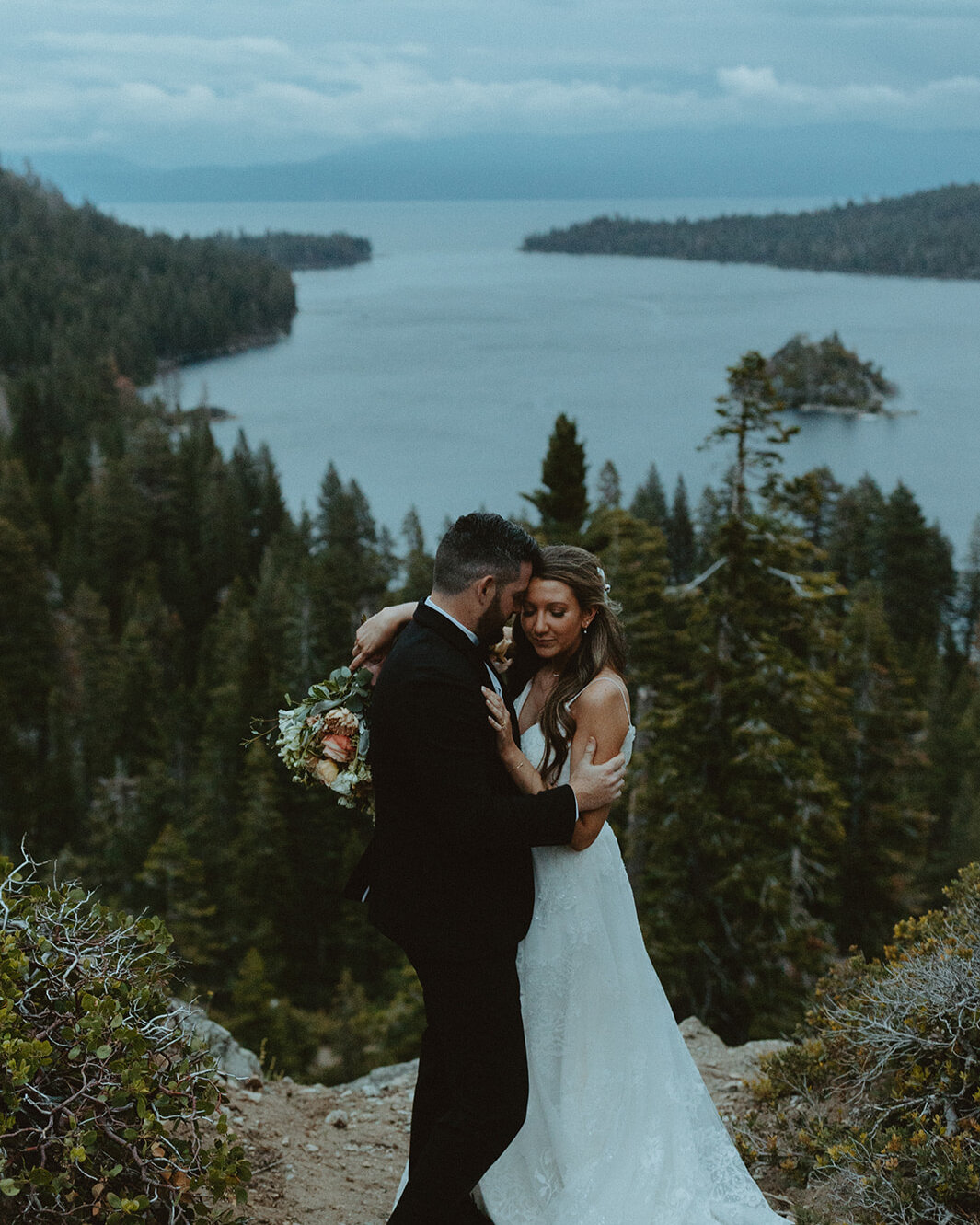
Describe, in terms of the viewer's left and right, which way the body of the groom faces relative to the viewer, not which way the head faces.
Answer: facing to the right of the viewer

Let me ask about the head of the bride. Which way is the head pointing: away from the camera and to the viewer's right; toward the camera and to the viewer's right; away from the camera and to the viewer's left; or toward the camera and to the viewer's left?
toward the camera and to the viewer's left

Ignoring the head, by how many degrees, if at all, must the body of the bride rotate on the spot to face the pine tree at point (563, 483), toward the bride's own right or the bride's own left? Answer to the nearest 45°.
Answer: approximately 135° to the bride's own right

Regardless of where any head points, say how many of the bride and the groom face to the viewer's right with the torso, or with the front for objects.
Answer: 1

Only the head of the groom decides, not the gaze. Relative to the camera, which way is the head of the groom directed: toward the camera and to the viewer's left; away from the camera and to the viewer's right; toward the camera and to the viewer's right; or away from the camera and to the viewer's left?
away from the camera and to the viewer's right

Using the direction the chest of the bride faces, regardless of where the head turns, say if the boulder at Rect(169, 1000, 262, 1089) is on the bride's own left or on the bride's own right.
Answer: on the bride's own right

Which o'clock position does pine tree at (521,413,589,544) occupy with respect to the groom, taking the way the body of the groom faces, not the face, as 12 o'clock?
The pine tree is roughly at 9 o'clock from the groom.
